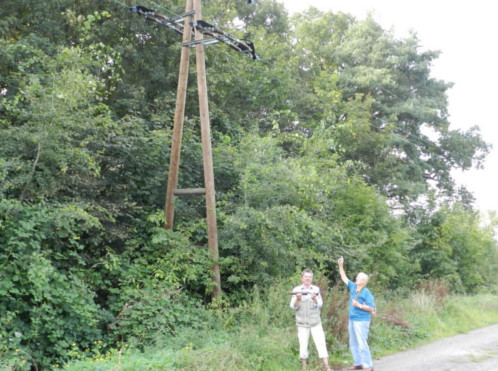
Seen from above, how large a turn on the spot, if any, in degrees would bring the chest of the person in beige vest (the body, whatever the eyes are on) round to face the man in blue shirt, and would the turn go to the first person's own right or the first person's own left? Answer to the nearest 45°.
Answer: approximately 90° to the first person's own left

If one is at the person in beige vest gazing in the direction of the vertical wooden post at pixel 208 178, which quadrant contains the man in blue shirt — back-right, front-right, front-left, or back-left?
back-right

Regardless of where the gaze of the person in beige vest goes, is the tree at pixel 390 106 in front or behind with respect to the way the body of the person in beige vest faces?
behind

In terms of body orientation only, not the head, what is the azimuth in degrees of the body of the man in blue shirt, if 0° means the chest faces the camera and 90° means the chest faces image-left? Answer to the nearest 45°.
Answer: approximately 45°

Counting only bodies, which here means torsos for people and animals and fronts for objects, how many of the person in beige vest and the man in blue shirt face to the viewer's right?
0

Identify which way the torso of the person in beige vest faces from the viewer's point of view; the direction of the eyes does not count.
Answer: toward the camera

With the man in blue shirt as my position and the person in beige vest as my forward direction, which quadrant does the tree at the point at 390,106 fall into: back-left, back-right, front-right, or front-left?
back-right

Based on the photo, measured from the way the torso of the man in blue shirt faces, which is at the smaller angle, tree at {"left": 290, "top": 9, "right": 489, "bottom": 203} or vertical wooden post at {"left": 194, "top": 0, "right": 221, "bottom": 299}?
the vertical wooden post

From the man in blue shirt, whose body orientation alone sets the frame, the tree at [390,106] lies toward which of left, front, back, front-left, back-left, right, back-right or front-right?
back-right

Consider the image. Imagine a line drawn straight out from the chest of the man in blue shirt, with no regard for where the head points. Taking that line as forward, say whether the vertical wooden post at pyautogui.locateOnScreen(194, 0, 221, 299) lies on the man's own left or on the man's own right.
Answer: on the man's own right

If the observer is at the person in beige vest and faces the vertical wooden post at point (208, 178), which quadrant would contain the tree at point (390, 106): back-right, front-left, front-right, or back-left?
front-right

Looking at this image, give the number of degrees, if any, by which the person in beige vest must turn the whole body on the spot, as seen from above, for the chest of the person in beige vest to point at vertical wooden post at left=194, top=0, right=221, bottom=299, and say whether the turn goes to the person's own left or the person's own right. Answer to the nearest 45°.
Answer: approximately 135° to the person's own right
